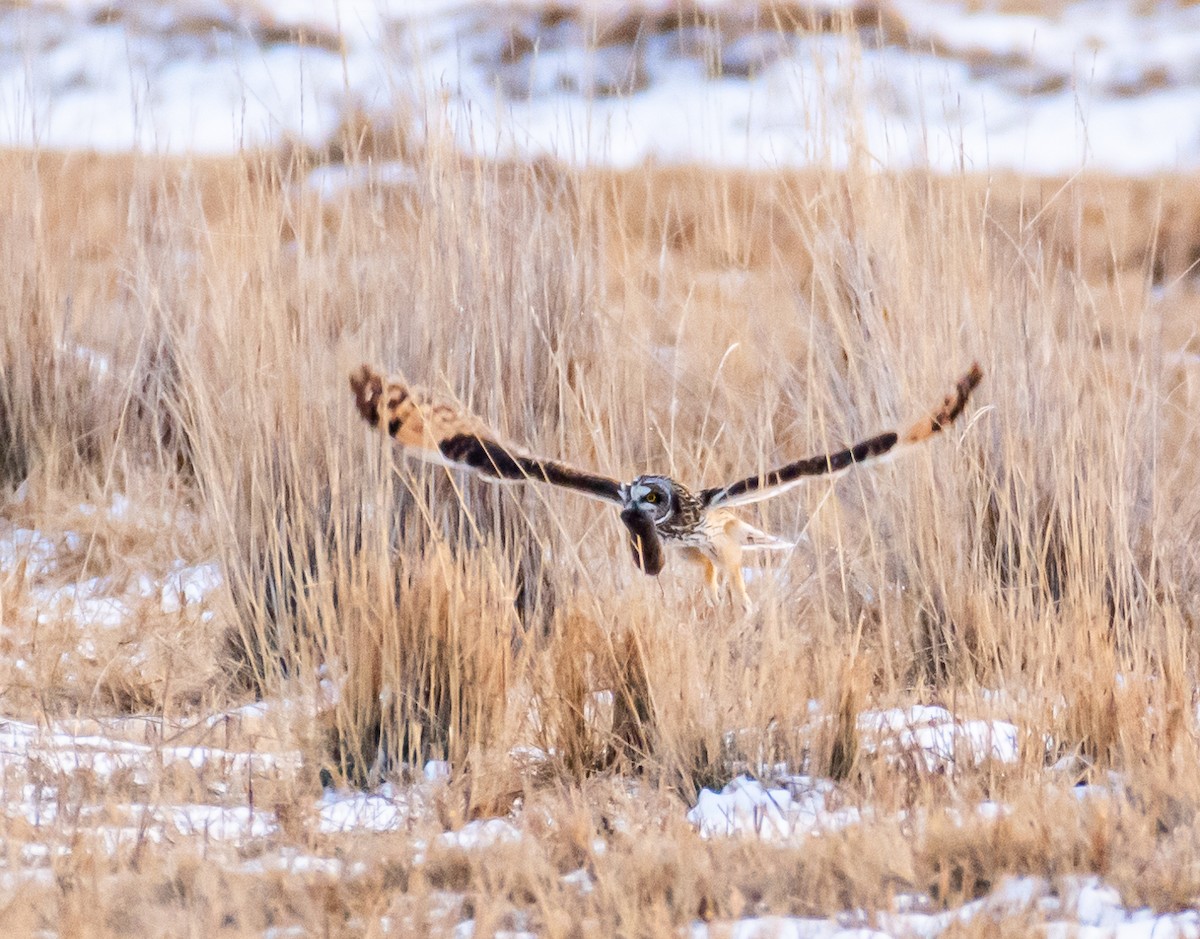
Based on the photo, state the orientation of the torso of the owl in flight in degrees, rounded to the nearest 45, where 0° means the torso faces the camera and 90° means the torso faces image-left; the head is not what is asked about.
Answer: approximately 45°
